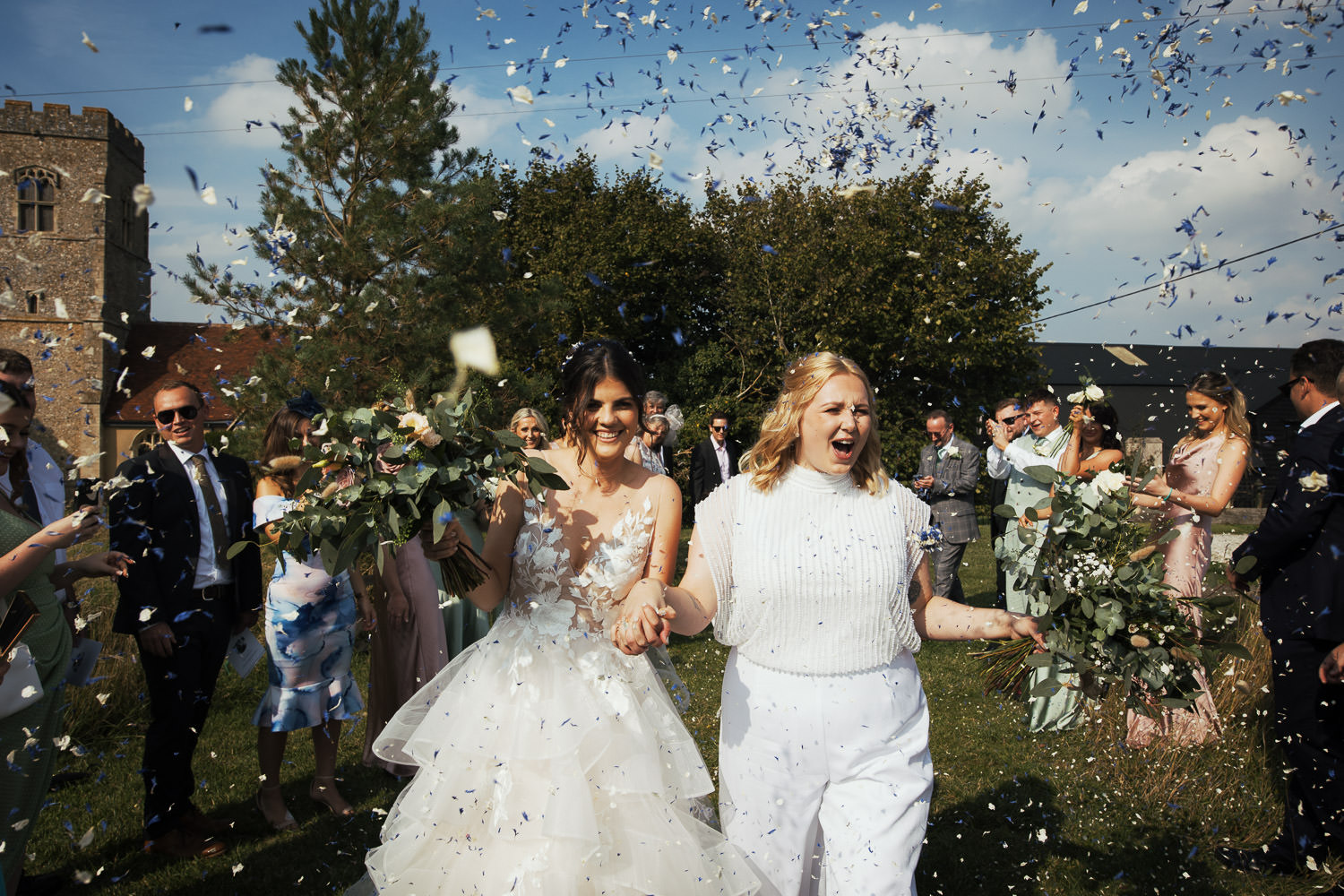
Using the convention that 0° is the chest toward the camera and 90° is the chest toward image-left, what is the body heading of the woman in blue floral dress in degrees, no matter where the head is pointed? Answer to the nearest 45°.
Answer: approximately 315°

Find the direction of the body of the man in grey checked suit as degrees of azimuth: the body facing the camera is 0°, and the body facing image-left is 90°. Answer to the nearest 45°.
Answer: approximately 45°

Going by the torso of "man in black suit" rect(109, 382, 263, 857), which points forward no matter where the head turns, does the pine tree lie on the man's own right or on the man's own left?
on the man's own left

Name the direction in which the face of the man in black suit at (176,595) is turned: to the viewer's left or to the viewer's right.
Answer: to the viewer's right

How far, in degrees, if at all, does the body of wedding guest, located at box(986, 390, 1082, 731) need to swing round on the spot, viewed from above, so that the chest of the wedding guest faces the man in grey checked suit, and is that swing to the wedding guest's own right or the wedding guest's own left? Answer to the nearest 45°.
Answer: approximately 135° to the wedding guest's own right

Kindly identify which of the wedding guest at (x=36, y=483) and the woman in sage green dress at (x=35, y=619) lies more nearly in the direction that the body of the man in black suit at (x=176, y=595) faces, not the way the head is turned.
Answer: the woman in sage green dress

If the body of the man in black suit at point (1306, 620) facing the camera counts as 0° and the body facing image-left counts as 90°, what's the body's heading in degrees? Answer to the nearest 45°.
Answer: approximately 90°
